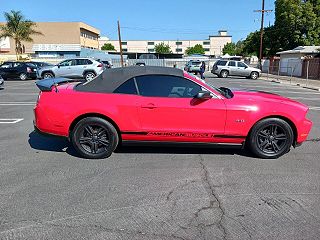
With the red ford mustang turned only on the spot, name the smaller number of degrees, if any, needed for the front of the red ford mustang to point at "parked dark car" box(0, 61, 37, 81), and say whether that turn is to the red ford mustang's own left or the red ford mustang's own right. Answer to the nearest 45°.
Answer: approximately 135° to the red ford mustang's own left

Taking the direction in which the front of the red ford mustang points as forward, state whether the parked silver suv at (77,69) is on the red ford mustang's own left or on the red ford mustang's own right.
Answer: on the red ford mustang's own left

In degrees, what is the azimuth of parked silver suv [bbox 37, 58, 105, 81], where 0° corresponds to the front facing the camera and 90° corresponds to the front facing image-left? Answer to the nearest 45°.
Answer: approximately 90°

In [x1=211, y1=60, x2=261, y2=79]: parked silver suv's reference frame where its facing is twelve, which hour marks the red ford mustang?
The red ford mustang is roughly at 3 o'clock from the parked silver suv.

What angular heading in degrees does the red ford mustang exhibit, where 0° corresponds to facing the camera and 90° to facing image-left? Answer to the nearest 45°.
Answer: approximately 270°

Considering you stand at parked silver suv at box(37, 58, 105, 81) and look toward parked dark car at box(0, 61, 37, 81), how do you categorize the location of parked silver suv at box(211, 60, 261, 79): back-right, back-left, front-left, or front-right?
back-right

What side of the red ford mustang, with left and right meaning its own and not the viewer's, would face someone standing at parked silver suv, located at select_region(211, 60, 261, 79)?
left

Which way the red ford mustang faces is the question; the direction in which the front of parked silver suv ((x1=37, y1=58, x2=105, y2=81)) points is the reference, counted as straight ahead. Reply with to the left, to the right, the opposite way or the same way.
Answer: the opposite way
